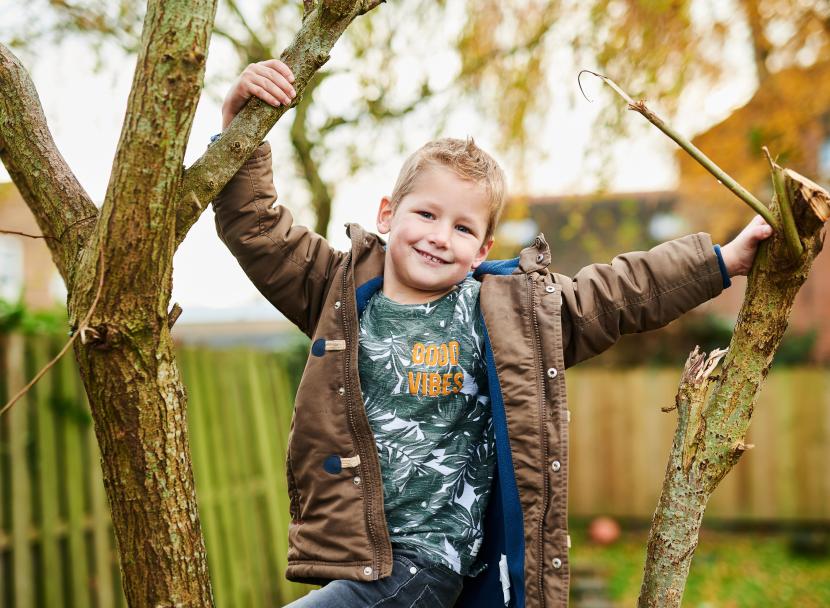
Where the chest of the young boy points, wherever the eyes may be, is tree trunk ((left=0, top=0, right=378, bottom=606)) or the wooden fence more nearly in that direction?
the tree trunk

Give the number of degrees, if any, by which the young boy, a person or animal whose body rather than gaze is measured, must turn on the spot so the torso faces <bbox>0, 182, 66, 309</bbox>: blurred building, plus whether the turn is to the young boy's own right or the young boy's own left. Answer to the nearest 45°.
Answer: approximately 135° to the young boy's own right

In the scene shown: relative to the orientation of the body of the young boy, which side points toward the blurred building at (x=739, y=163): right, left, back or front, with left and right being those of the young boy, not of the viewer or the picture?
back

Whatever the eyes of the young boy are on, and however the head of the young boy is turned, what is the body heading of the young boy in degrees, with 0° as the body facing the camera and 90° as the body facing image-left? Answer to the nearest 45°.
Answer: approximately 0°

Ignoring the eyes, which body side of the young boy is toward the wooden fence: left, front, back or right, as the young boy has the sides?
back
